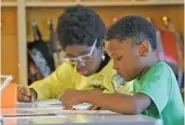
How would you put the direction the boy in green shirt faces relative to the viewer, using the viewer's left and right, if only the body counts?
facing to the left of the viewer

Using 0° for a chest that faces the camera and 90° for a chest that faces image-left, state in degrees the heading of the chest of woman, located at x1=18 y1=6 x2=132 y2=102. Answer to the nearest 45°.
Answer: approximately 45°

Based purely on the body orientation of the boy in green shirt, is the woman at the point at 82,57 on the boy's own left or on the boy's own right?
on the boy's own right

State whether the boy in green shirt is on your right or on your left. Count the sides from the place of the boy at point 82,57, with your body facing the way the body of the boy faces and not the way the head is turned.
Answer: on your left

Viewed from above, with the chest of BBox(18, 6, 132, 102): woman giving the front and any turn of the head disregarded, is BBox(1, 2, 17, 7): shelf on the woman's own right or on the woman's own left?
on the woman's own right
